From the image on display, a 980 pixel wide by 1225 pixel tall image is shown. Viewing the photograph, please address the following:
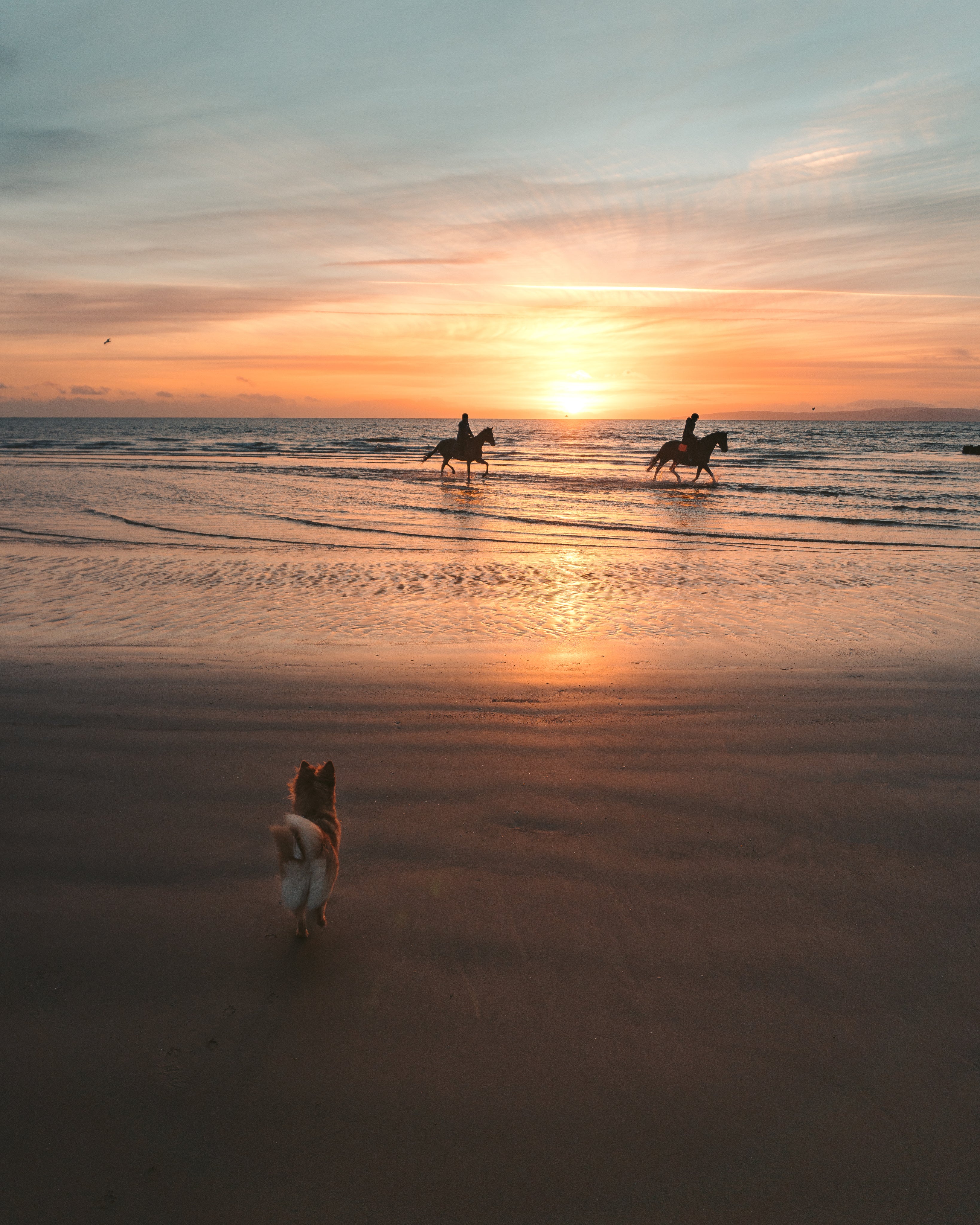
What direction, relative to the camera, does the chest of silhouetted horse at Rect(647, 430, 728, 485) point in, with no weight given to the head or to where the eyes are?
to the viewer's right

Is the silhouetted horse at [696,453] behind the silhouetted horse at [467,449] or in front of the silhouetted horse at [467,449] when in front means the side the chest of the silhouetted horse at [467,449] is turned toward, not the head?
in front

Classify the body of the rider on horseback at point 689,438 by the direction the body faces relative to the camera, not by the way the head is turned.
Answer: to the viewer's right

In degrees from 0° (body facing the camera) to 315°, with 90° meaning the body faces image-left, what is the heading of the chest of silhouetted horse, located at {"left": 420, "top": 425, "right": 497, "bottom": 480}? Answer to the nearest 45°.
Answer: approximately 270°

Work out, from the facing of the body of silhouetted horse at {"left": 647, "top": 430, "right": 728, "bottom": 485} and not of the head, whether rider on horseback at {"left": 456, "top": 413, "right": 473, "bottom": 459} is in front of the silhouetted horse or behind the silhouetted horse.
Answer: behind

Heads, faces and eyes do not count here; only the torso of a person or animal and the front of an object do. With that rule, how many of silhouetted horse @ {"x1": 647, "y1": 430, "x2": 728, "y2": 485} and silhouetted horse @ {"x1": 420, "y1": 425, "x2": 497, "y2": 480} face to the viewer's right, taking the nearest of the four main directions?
2

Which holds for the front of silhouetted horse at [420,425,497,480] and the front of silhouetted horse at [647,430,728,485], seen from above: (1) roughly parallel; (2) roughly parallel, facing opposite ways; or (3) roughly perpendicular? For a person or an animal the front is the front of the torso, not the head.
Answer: roughly parallel

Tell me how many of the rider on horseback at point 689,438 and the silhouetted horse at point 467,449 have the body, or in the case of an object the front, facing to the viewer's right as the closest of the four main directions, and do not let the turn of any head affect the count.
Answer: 2

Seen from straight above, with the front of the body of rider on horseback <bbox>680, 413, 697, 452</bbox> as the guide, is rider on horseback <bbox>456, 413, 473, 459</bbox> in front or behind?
behind

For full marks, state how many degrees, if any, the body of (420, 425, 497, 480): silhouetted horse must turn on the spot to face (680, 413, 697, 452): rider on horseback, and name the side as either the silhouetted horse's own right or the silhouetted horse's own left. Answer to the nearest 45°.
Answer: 0° — it already faces them

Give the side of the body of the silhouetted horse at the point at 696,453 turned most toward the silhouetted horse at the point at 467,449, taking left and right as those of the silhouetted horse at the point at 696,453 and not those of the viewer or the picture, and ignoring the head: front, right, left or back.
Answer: back
